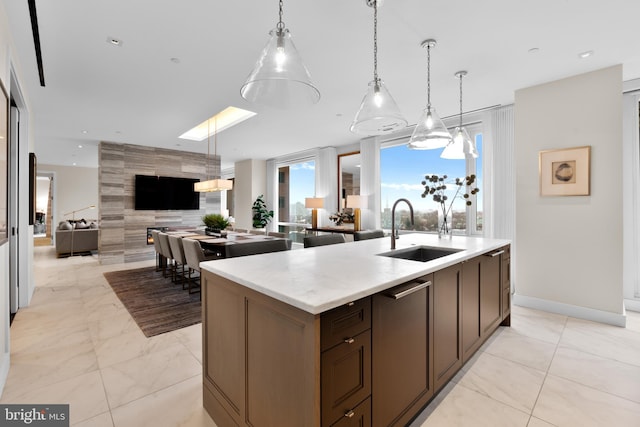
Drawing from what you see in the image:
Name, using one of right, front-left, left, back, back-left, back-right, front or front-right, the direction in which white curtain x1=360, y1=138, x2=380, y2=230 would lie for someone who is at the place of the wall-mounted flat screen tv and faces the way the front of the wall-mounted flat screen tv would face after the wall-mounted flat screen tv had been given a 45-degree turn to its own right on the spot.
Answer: left

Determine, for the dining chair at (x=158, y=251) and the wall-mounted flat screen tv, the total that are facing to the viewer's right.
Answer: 1

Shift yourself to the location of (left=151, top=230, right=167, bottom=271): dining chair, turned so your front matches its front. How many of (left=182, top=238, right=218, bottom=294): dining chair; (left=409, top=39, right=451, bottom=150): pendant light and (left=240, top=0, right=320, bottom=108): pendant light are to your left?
0

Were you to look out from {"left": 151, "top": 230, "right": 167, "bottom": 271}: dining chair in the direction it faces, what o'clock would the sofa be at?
The sofa is roughly at 8 o'clock from the dining chair.

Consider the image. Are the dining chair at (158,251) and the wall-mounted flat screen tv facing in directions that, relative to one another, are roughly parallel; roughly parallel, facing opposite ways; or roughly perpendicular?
roughly perpendicular

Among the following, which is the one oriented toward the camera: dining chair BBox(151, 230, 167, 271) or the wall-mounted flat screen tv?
the wall-mounted flat screen tv

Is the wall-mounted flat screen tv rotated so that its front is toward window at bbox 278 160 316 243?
no

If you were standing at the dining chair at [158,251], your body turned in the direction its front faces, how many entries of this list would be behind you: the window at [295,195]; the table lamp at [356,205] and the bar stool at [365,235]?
0

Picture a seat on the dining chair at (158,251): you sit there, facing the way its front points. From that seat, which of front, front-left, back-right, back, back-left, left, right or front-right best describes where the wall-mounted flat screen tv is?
left

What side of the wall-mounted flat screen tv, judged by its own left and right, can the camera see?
front

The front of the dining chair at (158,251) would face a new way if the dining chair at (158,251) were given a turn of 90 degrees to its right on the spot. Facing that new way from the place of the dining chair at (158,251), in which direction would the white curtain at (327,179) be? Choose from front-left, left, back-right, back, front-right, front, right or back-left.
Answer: left

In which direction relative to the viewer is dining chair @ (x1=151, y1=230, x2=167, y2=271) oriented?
to the viewer's right

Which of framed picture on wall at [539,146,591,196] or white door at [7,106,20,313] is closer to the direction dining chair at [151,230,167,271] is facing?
the framed picture on wall

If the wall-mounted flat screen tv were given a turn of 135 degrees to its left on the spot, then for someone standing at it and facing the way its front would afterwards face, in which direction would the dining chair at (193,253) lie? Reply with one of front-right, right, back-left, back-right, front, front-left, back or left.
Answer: back-right

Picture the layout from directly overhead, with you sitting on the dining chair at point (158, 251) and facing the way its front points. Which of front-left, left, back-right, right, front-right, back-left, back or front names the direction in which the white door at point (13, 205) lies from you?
back-right
